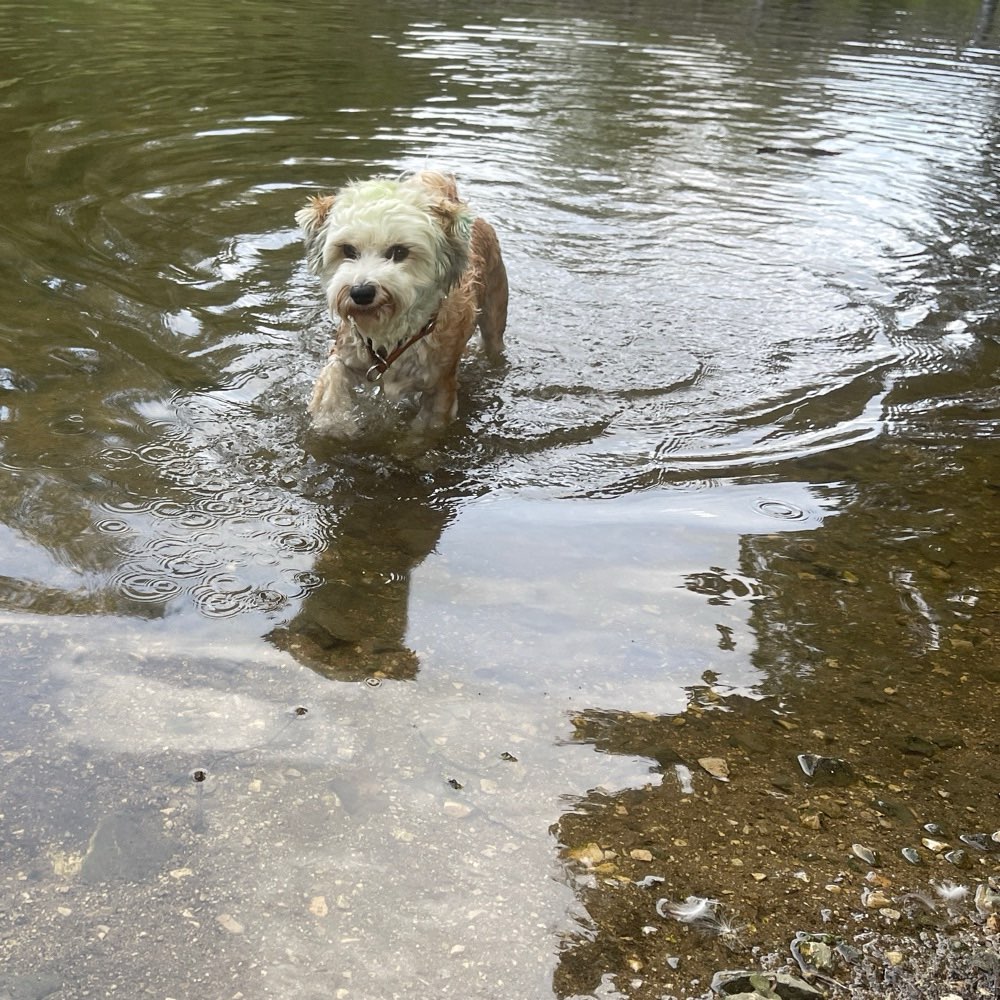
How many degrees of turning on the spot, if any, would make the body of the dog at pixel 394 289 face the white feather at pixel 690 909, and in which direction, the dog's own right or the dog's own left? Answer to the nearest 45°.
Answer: approximately 45° to the dog's own left

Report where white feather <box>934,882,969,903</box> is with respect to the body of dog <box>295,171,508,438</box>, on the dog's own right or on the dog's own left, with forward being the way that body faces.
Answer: on the dog's own left

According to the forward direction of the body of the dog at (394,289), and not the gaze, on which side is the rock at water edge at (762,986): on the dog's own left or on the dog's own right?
on the dog's own left

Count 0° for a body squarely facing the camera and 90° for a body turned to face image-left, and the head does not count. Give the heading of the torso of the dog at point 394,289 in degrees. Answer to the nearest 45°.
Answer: approximately 45°
